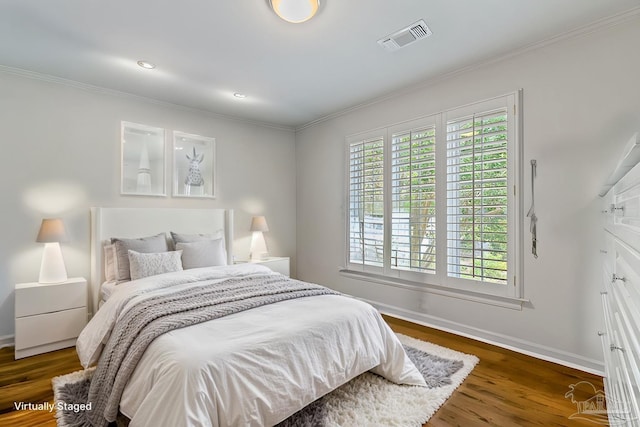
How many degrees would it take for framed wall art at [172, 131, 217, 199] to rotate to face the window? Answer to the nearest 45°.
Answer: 0° — it already faces it

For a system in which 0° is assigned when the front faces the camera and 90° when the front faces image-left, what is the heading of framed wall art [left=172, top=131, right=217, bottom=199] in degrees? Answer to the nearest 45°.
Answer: approximately 315°

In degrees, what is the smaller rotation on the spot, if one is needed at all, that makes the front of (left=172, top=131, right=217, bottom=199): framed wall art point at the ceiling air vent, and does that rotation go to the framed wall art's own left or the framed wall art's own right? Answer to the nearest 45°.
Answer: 0° — it already faces it

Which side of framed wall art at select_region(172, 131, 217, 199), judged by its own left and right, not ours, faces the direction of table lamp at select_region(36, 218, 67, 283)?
right

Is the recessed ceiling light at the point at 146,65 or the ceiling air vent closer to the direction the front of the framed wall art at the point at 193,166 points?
the ceiling air vent

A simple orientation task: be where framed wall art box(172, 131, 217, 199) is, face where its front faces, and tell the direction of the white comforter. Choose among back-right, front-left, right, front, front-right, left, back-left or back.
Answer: front-right

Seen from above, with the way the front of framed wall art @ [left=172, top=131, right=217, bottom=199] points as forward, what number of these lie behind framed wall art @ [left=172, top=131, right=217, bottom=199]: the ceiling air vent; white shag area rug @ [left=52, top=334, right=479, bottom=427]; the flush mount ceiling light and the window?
0

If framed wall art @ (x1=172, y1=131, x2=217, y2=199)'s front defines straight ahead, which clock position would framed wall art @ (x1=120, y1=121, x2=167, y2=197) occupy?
framed wall art @ (x1=120, y1=121, x2=167, y2=197) is roughly at 4 o'clock from framed wall art @ (x1=172, y1=131, x2=217, y2=199).

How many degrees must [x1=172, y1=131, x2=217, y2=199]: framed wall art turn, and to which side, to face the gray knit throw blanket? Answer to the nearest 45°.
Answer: approximately 45° to its right

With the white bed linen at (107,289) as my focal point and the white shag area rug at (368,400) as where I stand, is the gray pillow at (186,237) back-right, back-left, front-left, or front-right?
front-right

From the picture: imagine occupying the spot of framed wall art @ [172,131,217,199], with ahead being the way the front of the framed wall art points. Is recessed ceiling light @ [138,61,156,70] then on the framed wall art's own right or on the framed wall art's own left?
on the framed wall art's own right

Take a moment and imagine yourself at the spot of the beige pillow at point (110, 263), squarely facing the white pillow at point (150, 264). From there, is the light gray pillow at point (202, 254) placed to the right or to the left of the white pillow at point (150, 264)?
left

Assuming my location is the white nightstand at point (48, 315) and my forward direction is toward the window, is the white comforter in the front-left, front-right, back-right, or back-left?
front-right
